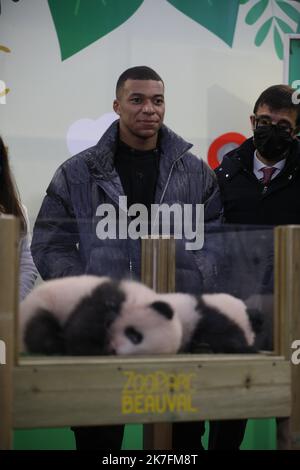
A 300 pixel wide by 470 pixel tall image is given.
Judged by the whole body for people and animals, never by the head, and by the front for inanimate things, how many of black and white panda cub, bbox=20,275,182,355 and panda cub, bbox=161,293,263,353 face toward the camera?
0

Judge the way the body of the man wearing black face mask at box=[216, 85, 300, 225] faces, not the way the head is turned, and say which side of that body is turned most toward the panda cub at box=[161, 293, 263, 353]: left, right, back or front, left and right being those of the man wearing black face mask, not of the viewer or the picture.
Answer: front

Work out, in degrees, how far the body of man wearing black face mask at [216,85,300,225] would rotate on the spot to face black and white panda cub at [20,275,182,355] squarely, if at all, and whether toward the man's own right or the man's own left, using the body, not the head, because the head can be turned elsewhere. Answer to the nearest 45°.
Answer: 0° — they already face it

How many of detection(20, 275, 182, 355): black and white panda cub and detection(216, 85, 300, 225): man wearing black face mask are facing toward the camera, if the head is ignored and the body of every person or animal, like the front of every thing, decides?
1

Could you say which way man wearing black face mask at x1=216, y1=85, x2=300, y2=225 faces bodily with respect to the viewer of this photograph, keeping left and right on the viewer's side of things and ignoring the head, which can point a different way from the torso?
facing the viewer

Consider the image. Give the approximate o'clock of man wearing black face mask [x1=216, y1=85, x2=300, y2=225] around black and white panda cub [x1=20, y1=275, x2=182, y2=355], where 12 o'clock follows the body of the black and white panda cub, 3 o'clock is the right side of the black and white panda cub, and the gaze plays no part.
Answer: The man wearing black face mask is roughly at 10 o'clock from the black and white panda cub.

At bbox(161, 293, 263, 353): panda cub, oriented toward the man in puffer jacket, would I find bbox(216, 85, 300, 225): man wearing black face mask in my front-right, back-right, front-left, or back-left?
front-right

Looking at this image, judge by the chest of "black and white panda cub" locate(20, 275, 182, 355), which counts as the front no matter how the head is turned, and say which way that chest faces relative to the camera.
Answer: to the viewer's right

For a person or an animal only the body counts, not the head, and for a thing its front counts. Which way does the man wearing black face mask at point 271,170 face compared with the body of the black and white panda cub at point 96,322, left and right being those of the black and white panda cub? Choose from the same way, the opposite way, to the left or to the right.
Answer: to the right

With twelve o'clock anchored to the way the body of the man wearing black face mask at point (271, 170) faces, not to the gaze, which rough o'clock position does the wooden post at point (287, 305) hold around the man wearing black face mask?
The wooden post is roughly at 12 o'clock from the man wearing black face mask.

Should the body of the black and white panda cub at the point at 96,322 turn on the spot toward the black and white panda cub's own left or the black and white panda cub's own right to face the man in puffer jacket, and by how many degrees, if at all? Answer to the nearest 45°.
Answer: approximately 90° to the black and white panda cub's own left

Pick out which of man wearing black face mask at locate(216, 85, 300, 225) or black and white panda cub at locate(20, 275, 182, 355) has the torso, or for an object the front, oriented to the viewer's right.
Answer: the black and white panda cub
